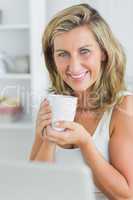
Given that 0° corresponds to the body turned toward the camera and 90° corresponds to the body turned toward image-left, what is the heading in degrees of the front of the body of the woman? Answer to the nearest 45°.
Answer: approximately 45°

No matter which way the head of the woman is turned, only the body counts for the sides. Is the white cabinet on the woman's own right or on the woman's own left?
on the woman's own right

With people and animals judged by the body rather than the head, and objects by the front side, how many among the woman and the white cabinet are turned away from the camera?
0

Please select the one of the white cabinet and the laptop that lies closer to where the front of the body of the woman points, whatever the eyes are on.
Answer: the laptop

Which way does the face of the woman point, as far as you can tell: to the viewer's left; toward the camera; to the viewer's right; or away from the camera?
toward the camera

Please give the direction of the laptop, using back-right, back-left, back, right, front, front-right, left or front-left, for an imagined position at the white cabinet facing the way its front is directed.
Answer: front

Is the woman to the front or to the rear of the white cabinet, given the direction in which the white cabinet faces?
to the front

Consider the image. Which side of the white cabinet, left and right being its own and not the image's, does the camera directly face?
front
